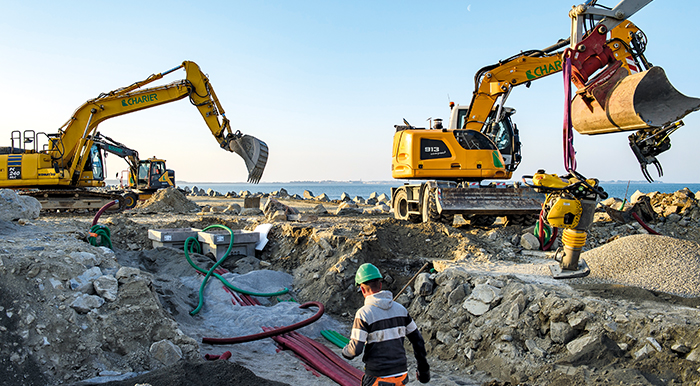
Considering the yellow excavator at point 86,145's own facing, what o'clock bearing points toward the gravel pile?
The gravel pile is roughly at 2 o'clock from the yellow excavator.

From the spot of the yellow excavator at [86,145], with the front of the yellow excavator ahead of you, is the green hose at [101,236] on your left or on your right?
on your right

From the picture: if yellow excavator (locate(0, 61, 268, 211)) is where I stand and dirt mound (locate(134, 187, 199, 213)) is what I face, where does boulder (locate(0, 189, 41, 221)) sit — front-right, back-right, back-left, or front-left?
back-right

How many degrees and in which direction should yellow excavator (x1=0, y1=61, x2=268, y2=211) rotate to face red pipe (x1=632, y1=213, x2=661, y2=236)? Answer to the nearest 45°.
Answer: approximately 45° to its right

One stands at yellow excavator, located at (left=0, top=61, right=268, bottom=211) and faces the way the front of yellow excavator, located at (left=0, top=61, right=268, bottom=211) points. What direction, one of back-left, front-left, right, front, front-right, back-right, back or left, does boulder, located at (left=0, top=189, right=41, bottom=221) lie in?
right

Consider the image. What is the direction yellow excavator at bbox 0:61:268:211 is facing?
to the viewer's right

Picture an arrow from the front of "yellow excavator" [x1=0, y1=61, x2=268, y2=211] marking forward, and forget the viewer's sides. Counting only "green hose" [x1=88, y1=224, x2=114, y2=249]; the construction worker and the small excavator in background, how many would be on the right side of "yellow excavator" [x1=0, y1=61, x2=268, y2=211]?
2

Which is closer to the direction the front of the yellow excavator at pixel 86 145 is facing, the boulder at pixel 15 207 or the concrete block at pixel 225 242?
the concrete block

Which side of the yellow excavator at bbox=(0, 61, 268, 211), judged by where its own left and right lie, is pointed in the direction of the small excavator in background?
left

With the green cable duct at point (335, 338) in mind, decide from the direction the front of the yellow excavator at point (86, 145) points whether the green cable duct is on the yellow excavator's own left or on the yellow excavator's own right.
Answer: on the yellow excavator's own right

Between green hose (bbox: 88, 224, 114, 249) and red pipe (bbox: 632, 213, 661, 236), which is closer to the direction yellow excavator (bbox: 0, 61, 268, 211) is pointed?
the red pipe

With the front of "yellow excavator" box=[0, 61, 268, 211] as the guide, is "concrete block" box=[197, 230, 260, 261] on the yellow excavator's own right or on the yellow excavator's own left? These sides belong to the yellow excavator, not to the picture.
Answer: on the yellow excavator's own right

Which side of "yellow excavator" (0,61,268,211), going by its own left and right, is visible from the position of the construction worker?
right

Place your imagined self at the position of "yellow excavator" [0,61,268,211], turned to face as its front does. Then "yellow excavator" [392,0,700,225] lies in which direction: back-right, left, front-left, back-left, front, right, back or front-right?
front-right

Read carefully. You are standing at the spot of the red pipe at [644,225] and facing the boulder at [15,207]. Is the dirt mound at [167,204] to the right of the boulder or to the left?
right

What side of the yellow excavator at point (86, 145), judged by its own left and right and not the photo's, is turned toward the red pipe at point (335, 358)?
right
